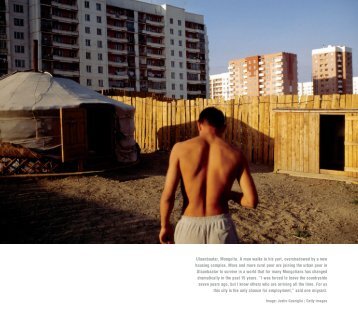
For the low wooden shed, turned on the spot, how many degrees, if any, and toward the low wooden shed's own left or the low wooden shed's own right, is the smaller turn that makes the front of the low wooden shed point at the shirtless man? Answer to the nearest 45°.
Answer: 0° — it already faces them

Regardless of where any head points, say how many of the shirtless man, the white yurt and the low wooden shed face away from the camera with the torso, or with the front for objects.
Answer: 1

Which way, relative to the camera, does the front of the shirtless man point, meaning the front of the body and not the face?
away from the camera

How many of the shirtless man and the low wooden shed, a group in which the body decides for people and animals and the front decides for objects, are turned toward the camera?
1

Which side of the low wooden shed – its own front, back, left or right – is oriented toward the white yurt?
right

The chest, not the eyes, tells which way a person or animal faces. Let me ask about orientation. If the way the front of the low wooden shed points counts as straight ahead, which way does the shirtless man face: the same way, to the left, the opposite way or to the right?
the opposite way

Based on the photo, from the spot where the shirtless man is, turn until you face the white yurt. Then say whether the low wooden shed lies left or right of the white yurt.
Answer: right

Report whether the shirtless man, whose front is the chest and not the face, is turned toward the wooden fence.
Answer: yes

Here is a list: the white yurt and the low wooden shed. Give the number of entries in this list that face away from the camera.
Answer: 0

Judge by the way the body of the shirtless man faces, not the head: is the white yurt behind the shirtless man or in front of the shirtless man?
in front

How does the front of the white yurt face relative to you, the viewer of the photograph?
facing the viewer and to the right of the viewer
